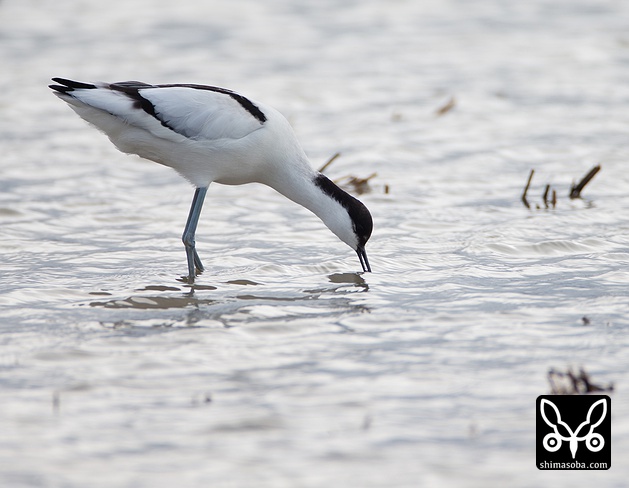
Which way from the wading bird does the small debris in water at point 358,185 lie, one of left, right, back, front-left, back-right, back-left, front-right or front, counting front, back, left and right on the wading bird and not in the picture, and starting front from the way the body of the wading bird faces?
front-left

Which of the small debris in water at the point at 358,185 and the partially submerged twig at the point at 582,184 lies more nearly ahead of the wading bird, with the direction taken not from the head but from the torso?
the partially submerged twig

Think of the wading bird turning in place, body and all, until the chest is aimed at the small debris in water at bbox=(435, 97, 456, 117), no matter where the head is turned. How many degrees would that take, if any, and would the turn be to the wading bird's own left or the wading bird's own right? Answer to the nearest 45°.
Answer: approximately 45° to the wading bird's own left

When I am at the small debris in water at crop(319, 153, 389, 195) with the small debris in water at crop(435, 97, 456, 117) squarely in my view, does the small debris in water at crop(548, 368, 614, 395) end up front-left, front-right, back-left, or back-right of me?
back-right

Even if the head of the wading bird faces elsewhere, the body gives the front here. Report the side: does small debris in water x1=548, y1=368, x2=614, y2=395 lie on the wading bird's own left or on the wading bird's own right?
on the wading bird's own right

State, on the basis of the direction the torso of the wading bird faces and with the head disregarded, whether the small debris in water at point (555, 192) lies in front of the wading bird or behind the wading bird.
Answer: in front

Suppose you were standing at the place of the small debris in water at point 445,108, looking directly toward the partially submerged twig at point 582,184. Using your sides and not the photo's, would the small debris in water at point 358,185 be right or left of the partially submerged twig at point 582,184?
right

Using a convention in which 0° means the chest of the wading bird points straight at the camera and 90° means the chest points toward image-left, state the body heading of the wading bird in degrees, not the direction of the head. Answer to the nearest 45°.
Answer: approximately 270°

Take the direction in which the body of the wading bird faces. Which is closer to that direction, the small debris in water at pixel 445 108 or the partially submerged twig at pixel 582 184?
the partially submerged twig

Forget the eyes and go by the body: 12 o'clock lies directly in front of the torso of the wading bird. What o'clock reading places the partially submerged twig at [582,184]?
The partially submerged twig is roughly at 11 o'clock from the wading bird.
